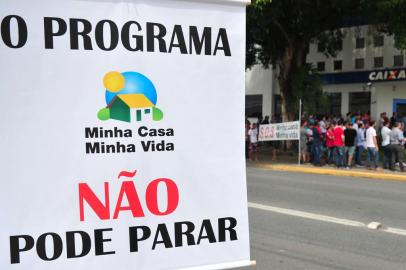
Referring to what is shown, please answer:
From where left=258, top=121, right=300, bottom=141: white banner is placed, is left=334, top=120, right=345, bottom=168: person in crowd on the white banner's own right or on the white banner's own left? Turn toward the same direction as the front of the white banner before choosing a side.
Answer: on the white banner's own left

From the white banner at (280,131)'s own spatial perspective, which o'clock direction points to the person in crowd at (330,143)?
The person in crowd is roughly at 10 o'clock from the white banner.

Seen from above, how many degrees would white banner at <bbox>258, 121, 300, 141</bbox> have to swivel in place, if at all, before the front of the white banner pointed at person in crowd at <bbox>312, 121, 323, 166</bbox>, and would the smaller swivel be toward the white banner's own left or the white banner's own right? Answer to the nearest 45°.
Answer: approximately 90° to the white banner's own left
